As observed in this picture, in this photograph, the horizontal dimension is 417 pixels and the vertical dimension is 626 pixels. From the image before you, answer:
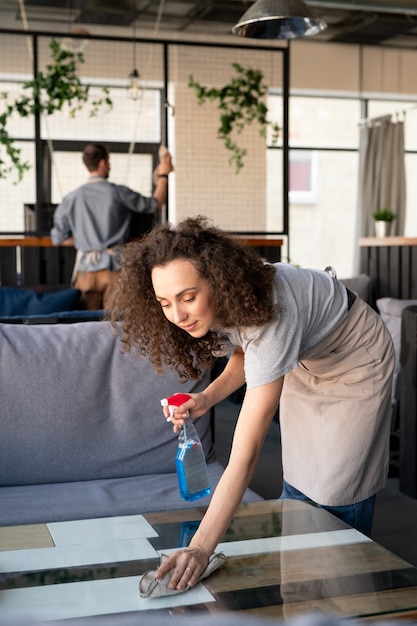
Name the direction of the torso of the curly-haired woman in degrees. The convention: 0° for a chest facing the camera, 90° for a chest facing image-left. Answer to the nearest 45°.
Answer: approximately 45°

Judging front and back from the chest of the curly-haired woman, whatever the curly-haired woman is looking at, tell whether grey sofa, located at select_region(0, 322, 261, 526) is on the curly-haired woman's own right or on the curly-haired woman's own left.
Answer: on the curly-haired woman's own right

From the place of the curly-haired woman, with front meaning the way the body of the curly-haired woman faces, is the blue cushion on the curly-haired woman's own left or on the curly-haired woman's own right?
on the curly-haired woman's own right

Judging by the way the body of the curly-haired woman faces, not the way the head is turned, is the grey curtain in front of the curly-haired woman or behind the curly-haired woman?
behind

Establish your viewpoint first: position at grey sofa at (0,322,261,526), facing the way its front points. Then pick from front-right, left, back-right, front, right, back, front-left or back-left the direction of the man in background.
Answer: back

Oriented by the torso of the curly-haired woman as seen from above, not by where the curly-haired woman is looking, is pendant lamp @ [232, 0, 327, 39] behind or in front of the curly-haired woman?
behind

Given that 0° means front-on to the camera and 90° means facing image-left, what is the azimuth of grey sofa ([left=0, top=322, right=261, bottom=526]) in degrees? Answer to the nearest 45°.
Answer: approximately 0°

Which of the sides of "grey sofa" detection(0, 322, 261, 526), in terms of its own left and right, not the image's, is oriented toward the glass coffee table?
front

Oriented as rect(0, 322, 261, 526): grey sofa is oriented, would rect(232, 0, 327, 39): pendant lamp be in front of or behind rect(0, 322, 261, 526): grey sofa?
behind

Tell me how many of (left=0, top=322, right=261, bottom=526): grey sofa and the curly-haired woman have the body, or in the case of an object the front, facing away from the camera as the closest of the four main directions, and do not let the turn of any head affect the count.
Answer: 0

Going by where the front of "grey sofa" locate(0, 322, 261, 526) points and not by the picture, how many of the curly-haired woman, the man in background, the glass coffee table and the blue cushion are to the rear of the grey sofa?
2

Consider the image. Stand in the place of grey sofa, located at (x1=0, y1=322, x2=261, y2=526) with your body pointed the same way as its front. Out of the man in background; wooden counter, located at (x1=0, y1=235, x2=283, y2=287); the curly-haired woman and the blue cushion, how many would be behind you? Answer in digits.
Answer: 3

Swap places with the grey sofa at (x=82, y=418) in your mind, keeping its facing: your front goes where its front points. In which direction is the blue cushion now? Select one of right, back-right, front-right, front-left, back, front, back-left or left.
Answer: back
